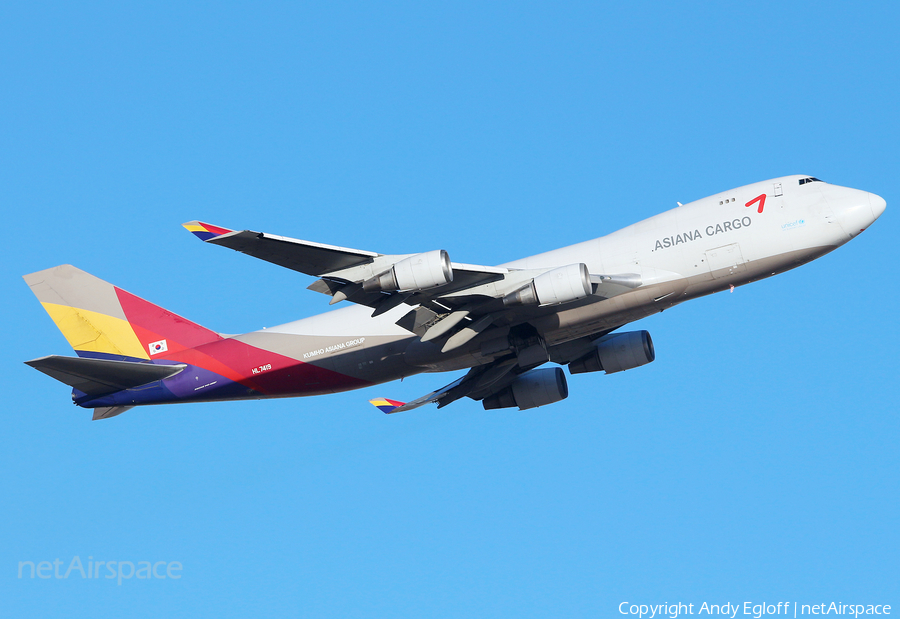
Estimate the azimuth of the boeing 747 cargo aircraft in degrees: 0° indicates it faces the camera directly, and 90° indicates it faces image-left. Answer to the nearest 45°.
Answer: approximately 270°
